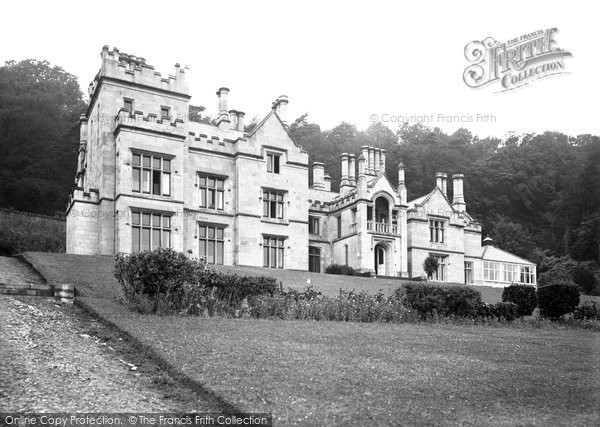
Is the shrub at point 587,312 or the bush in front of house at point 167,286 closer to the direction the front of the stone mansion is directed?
the shrub

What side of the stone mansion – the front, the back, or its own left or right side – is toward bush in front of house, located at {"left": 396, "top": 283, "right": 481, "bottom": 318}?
front

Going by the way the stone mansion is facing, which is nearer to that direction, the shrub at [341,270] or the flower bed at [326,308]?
the flower bed

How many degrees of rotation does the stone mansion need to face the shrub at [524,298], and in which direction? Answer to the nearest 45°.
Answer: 0° — it already faces it

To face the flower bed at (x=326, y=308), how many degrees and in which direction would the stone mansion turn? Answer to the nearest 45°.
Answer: approximately 45° to its right

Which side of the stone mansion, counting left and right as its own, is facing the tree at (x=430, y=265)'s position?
left

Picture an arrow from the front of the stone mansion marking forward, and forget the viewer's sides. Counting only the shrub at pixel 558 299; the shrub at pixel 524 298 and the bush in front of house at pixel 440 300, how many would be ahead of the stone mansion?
3

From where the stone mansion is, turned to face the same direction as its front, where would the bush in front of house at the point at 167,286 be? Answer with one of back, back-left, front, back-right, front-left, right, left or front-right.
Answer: front-right

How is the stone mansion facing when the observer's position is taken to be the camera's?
facing the viewer and to the right of the viewer

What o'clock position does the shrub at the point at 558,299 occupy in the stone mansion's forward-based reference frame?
The shrub is roughly at 12 o'clock from the stone mansion.
